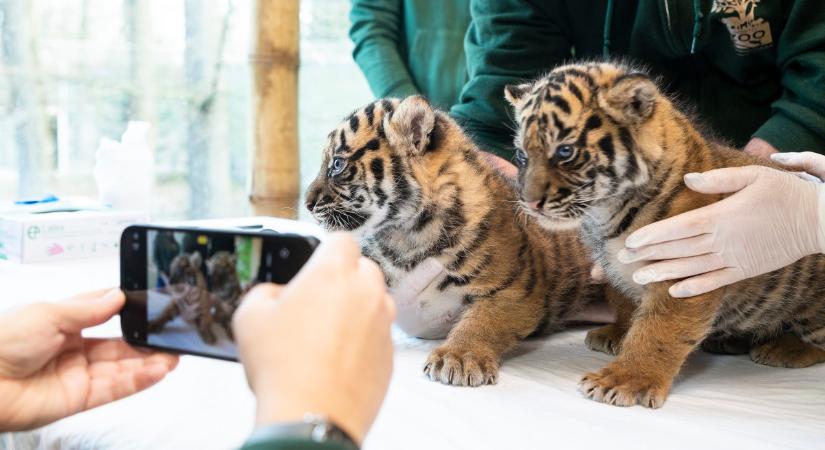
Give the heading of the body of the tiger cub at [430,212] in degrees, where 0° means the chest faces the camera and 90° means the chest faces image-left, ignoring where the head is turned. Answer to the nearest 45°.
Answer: approximately 45°

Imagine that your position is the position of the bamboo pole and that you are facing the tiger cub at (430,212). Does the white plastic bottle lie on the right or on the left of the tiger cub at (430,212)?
right

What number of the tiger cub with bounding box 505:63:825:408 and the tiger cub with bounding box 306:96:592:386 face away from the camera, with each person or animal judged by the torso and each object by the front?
0
